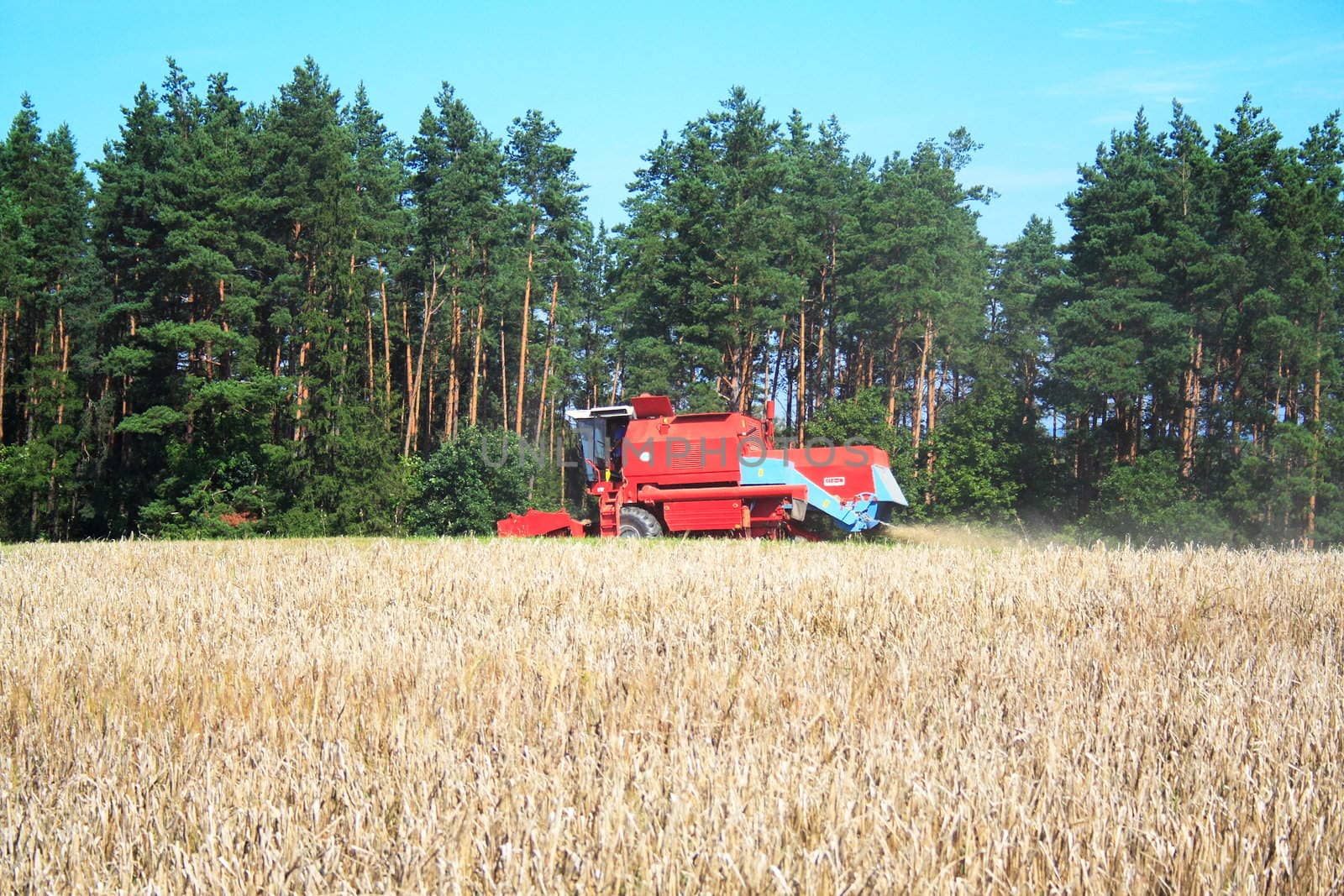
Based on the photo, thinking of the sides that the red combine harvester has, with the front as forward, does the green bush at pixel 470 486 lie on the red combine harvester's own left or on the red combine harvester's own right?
on the red combine harvester's own right

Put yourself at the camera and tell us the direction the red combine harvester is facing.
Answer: facing to the left of the viewer

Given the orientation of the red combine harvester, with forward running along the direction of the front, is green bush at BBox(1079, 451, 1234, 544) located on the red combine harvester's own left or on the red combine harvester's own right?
on the red combine harvester's own right
